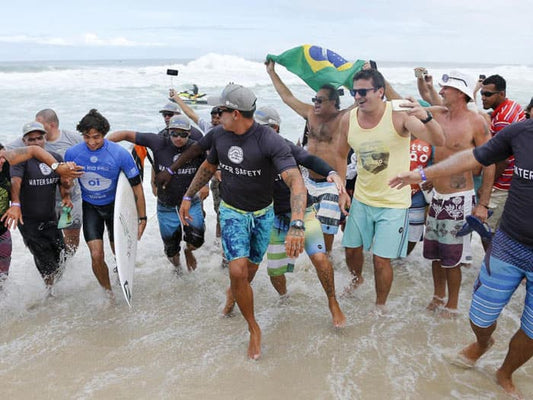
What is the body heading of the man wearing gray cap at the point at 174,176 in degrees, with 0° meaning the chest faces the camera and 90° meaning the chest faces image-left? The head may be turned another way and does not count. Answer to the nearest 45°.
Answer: approximately 0°

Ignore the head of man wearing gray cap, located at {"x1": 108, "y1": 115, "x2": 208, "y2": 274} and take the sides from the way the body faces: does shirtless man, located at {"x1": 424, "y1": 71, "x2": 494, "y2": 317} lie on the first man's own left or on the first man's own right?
on the first man's own left

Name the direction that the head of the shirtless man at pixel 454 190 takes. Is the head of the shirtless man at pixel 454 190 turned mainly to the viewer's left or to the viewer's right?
to the viewer's left

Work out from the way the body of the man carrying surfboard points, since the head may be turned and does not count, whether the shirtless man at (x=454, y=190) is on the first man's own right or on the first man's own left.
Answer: on the first man's own left

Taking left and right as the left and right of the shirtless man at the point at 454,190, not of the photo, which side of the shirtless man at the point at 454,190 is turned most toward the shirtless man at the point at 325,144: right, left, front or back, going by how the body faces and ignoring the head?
right

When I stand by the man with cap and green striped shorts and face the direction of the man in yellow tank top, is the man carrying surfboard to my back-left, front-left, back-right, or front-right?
back-left

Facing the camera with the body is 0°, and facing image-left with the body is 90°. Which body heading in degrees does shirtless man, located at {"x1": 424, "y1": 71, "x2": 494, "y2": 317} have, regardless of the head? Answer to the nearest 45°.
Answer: approximately 45°

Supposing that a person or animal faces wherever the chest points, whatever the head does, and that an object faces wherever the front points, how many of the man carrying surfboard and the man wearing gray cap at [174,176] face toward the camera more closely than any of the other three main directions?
2

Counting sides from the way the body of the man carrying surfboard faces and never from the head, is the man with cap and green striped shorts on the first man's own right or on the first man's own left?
on the first man's own left
